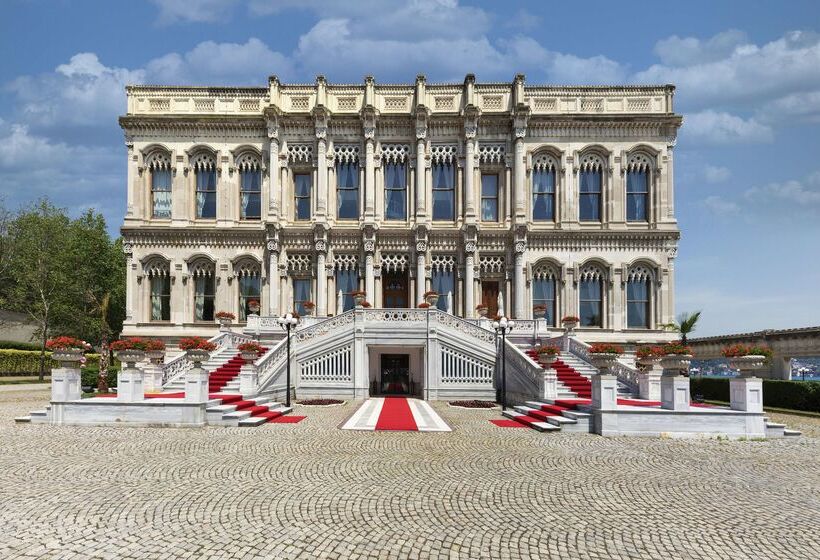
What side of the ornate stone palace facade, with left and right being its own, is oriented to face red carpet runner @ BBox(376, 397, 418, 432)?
front

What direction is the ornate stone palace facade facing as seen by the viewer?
toward the camera

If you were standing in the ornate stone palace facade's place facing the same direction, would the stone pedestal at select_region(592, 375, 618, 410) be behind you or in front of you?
in front

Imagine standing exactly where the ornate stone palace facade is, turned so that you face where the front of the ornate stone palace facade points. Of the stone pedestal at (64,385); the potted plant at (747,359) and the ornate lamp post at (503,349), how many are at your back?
0
